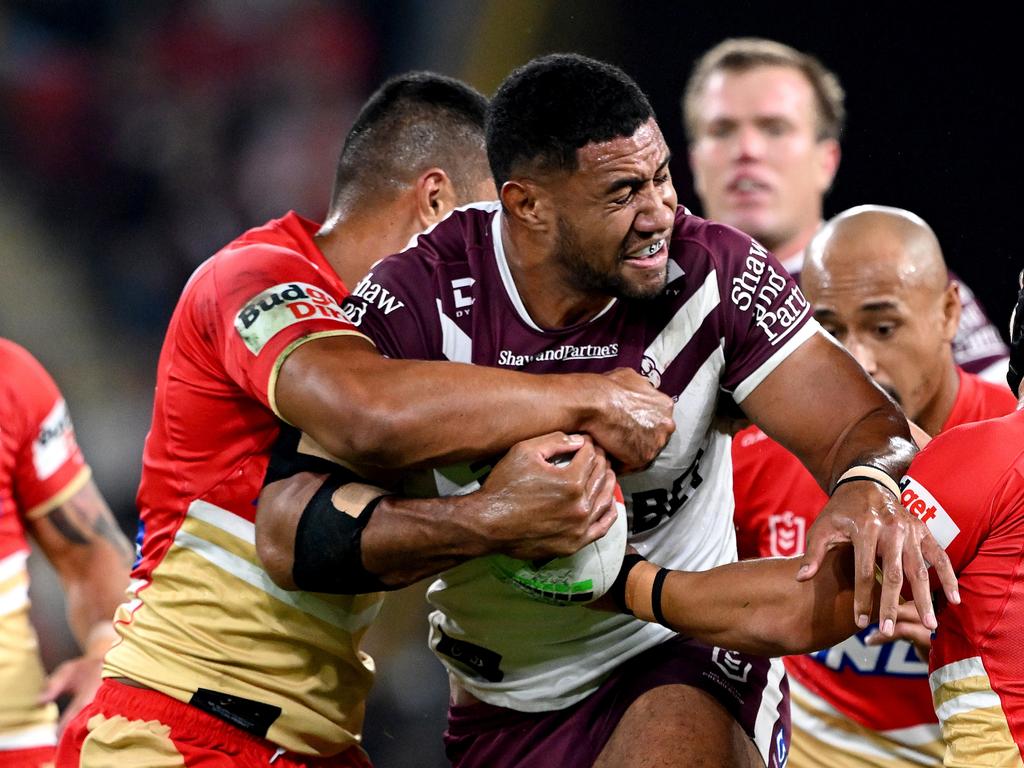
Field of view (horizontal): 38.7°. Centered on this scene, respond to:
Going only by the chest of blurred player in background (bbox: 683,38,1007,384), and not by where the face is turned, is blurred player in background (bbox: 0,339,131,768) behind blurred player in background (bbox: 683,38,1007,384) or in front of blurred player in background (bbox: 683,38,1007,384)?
in front

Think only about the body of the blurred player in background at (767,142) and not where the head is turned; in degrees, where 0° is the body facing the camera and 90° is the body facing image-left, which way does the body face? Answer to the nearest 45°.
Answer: approximately 45°
